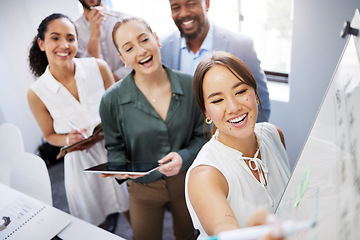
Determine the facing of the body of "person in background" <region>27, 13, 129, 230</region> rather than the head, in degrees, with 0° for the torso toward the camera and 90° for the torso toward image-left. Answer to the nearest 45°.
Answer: approximately 315°

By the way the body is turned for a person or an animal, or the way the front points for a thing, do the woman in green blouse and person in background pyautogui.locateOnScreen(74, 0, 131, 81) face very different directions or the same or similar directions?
same or similar directions

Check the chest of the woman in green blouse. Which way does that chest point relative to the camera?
toward the camera

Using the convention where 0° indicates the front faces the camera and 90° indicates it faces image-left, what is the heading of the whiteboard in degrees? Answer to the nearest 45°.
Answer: approximately 90°

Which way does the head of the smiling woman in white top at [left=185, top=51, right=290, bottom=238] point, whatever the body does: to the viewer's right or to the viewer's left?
to the viewer's right

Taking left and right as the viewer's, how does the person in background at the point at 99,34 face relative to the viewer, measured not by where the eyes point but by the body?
facing the viewer

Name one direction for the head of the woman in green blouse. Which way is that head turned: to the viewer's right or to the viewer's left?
to the viewer's right
